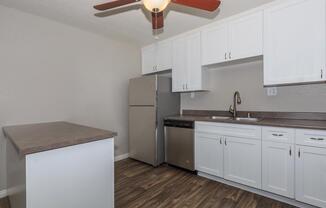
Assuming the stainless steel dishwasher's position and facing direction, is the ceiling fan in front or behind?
in front

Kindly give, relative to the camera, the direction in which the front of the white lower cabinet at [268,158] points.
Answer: facing the viewer and to the left of the viewer

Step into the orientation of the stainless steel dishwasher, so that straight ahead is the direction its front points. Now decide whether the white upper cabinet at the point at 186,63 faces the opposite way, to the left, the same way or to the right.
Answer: the same way

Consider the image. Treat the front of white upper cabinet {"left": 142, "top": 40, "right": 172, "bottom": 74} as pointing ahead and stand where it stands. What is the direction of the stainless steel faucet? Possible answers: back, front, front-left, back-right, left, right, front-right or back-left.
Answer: left

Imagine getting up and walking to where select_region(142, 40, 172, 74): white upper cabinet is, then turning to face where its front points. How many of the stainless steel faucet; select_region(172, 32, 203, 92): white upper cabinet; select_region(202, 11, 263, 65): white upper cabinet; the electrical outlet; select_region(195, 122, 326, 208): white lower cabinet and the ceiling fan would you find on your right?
0

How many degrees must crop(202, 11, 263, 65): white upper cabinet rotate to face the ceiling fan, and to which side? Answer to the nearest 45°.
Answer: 0° — it already faces it

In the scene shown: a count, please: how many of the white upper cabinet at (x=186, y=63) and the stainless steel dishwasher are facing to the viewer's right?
0

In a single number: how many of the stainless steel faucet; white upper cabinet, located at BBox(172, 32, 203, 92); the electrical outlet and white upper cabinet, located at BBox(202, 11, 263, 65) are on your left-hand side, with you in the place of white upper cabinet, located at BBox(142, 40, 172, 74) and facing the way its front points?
4

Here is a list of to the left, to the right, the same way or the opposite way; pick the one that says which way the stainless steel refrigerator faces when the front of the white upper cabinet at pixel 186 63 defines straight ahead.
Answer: the same way

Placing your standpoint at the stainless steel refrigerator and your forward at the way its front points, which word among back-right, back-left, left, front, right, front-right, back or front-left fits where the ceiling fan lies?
front-left

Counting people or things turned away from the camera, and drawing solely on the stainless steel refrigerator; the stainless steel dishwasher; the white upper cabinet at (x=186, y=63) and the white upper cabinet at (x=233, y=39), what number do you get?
0

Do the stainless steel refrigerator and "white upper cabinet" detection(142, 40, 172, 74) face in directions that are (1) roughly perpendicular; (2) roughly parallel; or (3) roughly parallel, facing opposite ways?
roughly parallel

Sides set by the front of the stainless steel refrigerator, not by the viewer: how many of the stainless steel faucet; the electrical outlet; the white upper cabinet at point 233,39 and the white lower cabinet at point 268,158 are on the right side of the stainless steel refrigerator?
0

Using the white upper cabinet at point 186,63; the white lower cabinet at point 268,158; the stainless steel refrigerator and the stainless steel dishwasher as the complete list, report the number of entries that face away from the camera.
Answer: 0

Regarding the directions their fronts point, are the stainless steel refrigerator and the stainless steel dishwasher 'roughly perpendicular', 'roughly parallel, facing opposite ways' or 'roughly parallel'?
roughly parallel

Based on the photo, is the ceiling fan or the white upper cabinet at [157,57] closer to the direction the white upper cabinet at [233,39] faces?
the ceiling fan

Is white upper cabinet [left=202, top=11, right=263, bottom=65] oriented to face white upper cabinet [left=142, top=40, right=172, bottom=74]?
no

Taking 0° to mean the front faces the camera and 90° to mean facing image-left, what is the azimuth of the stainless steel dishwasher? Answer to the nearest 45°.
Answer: approximately 45°

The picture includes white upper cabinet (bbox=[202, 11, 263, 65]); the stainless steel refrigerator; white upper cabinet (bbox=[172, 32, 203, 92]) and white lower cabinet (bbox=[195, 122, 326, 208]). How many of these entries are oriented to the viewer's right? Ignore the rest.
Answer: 0

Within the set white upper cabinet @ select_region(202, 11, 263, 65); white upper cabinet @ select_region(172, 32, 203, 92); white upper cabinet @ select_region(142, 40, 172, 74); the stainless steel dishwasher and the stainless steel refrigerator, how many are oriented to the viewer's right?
0

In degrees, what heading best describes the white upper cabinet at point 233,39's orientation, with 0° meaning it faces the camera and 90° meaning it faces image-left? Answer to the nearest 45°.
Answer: approximately 45°

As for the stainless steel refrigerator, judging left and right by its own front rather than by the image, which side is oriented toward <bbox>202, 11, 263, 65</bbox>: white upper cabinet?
left

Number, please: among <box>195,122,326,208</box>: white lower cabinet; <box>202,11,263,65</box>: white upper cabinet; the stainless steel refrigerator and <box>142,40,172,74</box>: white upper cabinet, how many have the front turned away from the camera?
0

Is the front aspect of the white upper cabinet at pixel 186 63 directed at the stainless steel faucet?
no

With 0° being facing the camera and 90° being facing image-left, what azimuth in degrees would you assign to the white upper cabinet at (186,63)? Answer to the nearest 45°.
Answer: approximately 45°
